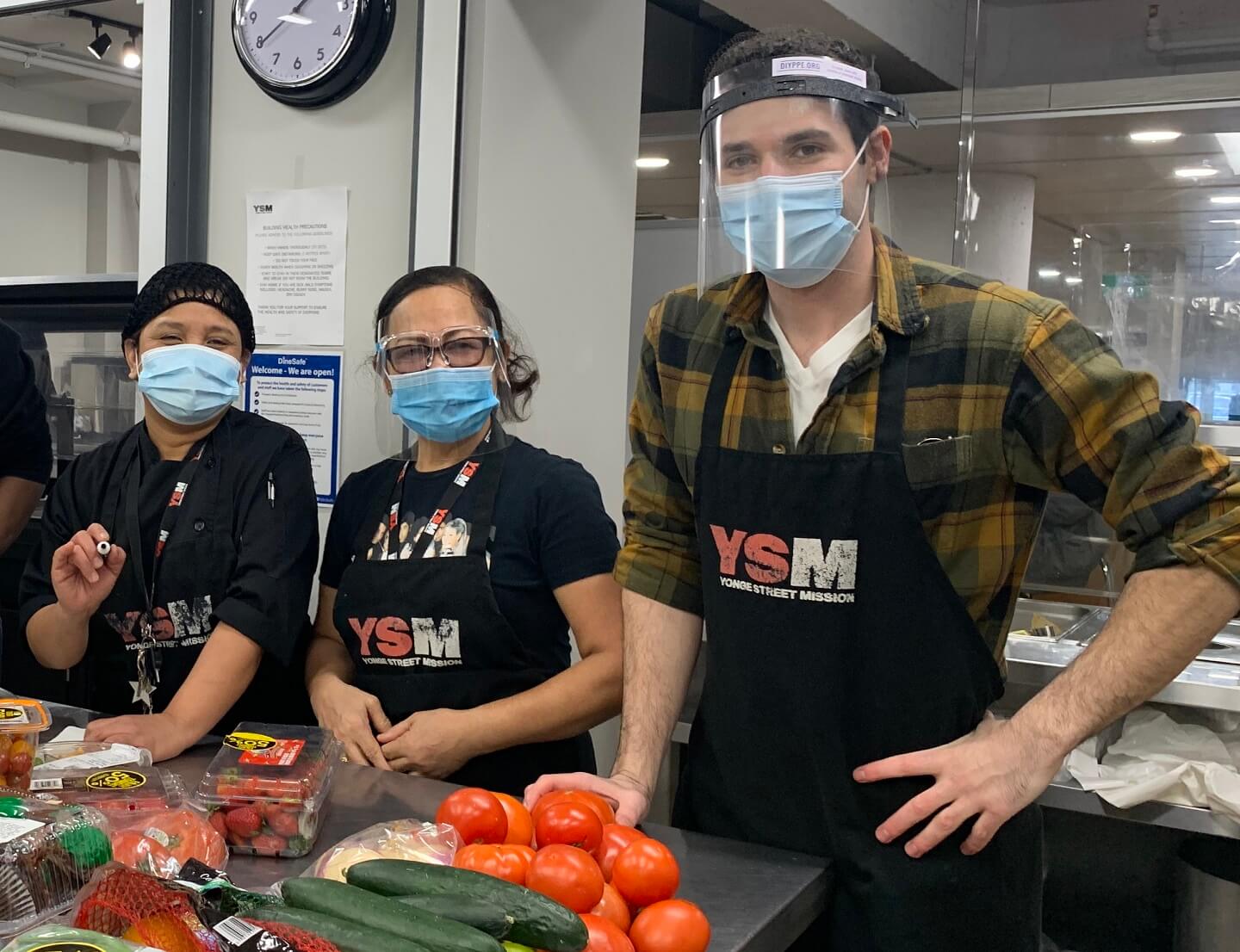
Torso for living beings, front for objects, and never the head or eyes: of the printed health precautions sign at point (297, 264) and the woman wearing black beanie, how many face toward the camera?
2

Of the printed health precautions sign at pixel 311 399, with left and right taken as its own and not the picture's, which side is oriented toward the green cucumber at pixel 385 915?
front

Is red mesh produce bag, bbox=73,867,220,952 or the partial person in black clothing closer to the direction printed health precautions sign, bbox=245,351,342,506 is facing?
the red mesh produce bag

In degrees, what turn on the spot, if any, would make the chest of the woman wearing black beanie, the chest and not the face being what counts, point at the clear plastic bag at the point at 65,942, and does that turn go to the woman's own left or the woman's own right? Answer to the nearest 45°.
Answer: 0° — they already face it

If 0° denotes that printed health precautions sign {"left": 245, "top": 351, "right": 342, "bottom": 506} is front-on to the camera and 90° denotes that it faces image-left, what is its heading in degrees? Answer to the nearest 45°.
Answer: approximately 0°

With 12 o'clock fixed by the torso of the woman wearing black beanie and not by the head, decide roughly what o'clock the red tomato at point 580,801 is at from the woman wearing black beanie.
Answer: The red tomato is roughly at 11 o'clock from the woman wearing black beanie.

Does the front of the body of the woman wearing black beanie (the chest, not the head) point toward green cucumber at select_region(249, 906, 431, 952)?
yes

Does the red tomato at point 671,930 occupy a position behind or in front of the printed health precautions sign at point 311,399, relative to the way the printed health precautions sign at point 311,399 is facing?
in front
